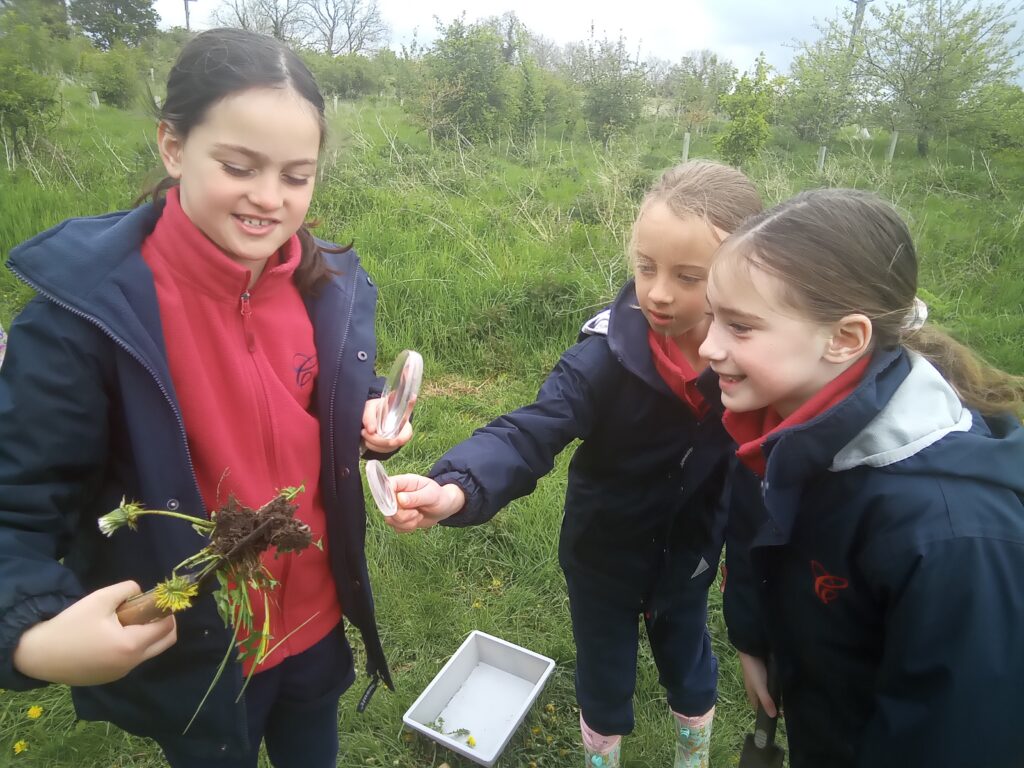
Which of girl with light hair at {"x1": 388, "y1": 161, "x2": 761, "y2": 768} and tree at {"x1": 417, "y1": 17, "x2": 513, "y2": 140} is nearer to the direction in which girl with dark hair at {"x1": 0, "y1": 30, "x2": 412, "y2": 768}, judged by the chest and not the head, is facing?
the girl with light hair

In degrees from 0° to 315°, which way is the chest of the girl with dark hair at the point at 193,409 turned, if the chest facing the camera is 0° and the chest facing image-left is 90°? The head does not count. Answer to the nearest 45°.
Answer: approximately 315°

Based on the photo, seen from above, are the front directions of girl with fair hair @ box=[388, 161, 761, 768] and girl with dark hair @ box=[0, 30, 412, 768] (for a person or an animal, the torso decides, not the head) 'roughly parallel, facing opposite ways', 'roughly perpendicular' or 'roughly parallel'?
roughly perpendicular

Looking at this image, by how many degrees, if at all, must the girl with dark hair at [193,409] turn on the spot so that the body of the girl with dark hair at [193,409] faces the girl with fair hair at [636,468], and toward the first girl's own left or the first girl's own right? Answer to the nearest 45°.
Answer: approximately 45° to the first girl's own left
